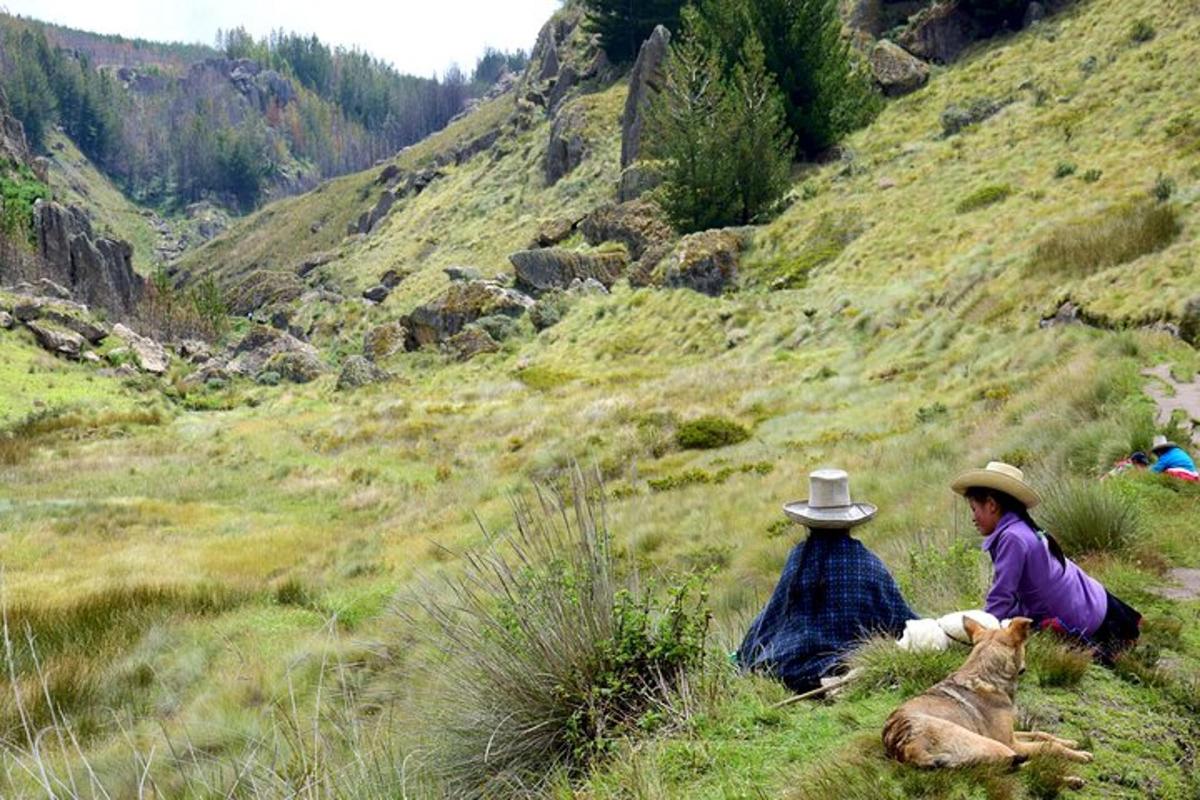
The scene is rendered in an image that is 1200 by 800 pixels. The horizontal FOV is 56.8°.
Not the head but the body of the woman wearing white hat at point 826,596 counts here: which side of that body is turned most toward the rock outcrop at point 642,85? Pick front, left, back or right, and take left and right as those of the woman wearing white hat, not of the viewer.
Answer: front

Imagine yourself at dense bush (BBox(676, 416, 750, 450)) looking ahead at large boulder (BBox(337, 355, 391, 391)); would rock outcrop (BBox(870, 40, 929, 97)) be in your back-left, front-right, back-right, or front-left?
front-right

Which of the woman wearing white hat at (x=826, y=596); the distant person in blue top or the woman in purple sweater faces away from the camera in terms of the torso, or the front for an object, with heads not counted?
the woman wearing white hat

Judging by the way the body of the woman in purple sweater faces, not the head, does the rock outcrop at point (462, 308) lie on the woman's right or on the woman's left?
on the woman's right

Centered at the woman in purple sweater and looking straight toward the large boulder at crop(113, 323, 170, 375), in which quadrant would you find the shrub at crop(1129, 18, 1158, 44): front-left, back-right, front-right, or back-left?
front-right

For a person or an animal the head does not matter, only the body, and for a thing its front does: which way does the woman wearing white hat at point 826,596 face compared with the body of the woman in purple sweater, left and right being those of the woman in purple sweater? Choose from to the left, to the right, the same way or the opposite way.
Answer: to the right

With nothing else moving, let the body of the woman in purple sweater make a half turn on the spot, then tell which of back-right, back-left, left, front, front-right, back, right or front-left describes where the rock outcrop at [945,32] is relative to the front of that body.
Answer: left

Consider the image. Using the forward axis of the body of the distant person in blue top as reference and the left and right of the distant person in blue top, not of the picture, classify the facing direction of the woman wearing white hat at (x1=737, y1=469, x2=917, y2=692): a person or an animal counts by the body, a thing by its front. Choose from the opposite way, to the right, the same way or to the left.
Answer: to the right

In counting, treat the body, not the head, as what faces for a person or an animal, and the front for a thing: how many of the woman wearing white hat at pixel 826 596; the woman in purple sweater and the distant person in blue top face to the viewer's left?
2

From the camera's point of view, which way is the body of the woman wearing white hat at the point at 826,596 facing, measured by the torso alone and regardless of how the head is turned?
away from the camera

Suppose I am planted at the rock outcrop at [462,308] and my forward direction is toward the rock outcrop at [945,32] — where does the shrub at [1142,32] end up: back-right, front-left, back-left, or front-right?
front-right

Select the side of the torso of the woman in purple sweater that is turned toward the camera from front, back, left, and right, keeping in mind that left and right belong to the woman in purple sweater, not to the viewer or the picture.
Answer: left

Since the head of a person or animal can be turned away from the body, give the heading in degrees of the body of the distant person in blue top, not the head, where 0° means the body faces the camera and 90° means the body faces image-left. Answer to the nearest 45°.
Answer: approximately 90°
